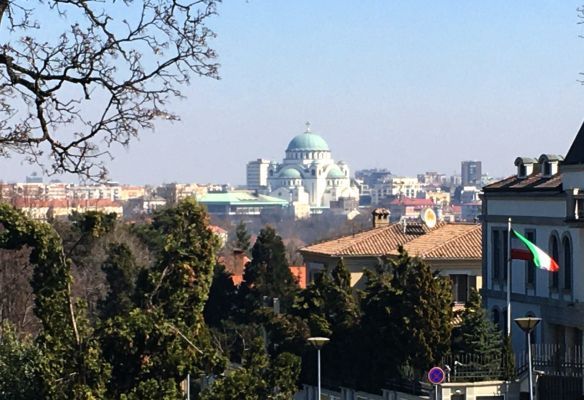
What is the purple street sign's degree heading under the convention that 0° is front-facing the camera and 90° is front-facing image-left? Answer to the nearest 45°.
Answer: approximately 0°

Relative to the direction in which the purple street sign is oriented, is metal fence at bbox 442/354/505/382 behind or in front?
behind
